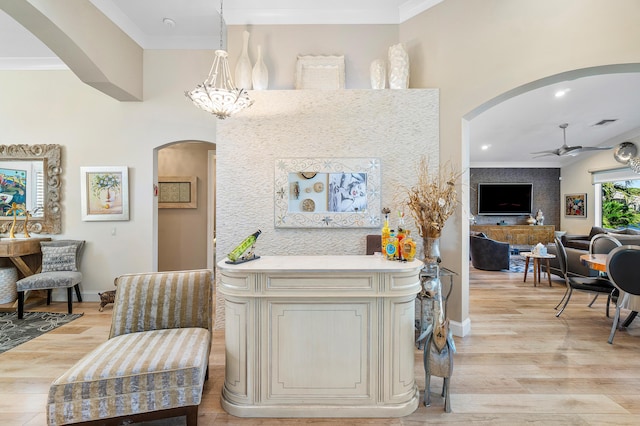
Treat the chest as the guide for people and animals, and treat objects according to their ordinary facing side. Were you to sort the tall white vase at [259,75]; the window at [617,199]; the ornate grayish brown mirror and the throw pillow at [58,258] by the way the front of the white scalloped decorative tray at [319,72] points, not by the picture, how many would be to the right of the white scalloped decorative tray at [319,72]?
3

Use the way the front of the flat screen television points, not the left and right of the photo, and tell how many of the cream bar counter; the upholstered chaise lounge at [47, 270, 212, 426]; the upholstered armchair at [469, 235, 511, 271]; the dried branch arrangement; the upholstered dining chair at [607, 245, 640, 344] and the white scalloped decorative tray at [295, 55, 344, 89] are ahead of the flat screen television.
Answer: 6

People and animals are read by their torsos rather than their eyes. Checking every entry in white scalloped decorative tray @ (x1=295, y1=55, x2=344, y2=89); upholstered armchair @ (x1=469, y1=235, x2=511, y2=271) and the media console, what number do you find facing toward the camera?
2

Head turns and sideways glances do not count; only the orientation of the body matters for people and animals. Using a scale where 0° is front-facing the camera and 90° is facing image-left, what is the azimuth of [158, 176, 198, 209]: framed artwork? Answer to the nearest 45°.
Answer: approximately 0°

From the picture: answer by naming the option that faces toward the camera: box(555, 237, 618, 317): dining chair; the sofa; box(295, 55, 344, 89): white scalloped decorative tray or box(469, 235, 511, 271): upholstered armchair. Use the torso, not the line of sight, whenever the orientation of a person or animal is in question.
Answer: the white scalloped decorative tray

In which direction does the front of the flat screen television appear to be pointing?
toward the camera

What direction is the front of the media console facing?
toward the camera

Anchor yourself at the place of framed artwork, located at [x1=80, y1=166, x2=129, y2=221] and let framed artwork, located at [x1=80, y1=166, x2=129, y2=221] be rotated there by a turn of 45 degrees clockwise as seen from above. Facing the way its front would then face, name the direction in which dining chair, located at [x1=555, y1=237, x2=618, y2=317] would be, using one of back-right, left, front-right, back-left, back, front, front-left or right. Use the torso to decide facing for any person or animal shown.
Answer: left

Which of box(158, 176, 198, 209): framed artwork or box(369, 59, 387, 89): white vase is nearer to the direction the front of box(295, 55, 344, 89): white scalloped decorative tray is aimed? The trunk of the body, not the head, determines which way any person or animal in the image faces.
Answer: the white vase

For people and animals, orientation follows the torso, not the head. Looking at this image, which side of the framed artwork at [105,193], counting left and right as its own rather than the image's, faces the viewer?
front

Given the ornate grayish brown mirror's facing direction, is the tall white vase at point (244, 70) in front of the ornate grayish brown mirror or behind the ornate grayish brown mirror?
in front

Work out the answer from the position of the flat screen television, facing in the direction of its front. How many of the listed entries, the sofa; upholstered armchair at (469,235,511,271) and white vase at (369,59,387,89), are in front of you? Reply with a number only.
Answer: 3

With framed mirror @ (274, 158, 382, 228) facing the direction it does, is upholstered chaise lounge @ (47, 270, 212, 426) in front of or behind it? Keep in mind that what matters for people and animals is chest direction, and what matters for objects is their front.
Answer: in front
